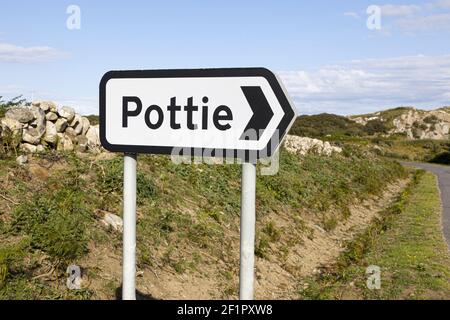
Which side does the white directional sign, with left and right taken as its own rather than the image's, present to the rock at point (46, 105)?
back

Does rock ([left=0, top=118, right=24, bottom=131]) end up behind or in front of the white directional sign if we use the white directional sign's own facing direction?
behind

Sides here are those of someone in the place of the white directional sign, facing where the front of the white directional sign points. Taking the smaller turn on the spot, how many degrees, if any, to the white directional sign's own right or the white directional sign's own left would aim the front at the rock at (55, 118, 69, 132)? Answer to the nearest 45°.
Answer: approximately 180°

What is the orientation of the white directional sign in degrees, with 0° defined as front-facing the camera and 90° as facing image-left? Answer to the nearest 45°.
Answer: approximately 0°

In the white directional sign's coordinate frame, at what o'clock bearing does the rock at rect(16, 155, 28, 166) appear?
The rock is roughly at 5 o'clock from the white directional sign.

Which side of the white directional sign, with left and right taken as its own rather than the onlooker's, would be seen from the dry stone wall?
back

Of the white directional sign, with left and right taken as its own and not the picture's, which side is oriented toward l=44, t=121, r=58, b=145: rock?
back

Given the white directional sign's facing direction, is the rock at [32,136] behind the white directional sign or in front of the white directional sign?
behind

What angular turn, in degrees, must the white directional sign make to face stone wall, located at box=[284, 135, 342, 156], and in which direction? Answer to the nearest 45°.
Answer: approximately 180°

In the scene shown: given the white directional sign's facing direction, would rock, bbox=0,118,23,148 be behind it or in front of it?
behind

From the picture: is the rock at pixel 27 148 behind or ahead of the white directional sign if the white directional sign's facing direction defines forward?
behind
